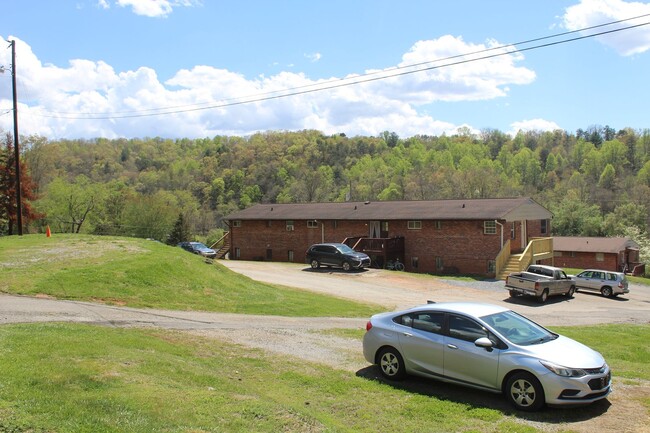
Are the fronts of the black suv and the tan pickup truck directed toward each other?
no

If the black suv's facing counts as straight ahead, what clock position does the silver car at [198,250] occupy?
The silver car is roughly at 6 o'clock from the black suv.

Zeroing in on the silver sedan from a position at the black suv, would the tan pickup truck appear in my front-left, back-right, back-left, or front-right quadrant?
front-left

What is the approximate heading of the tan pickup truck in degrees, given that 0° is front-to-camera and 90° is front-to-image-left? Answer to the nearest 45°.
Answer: approximately 225°

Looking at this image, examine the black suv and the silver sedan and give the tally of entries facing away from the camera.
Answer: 0

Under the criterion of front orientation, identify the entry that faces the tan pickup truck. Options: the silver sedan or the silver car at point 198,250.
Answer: the silver car

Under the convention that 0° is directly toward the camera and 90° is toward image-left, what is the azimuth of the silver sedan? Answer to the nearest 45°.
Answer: approximately 315°

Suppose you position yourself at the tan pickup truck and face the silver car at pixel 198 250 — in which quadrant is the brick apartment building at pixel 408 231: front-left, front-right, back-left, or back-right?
front-right

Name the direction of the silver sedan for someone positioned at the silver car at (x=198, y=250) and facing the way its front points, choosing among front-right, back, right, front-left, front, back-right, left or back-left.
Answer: front-right

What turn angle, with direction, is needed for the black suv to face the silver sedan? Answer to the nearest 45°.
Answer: approximately 45° to its right

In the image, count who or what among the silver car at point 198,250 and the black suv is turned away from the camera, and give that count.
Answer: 0

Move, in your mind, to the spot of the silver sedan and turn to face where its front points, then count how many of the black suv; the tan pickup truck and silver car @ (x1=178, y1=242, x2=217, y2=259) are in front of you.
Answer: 0

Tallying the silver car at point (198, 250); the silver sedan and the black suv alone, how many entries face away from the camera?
0

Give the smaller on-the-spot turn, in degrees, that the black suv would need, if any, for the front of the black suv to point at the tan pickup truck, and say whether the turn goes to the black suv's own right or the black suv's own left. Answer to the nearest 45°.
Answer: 0° — it already faces it

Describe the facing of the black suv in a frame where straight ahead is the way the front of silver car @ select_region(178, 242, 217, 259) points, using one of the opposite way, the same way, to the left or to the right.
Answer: the same way

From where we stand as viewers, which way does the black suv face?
facing the viewer and to the right of the viewer

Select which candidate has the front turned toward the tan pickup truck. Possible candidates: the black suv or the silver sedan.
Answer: the black suv

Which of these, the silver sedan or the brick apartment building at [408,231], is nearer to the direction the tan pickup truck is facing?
the brick apartment building

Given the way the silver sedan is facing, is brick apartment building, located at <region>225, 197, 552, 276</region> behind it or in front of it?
behind

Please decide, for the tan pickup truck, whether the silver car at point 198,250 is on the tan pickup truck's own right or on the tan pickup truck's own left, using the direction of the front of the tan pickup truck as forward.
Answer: on the tan pickup truck's own left
